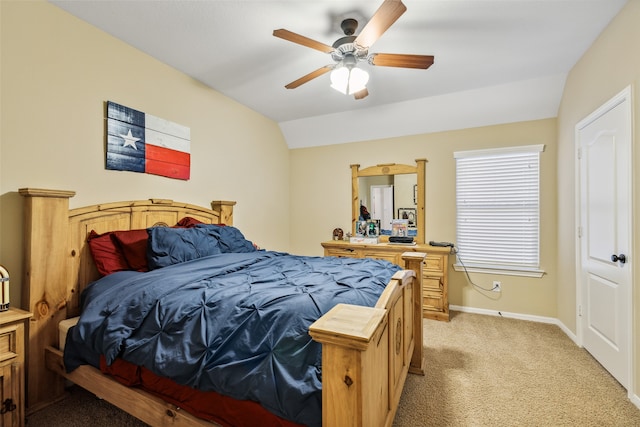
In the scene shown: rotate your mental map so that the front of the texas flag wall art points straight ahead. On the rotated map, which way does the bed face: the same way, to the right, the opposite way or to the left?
the same way

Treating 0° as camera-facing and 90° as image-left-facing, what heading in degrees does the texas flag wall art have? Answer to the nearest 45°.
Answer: approximately 315°

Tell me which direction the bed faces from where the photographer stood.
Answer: facing the viewer and to the right of the viewer

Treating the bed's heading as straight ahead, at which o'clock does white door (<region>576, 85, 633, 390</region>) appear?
The white door is roughly at 11 o'clock from the bed.

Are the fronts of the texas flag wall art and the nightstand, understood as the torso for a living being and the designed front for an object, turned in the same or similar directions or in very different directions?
same or similar directions

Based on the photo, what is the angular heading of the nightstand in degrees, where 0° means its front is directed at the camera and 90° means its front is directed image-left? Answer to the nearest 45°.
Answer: approximately 315°

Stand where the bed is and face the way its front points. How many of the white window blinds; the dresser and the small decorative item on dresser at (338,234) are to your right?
0

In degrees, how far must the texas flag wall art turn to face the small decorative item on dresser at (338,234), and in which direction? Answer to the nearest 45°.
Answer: approximately 45° to its left

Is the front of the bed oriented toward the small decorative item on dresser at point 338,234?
no

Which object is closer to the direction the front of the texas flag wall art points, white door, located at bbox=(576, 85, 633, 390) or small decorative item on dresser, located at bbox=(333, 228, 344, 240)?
the white door

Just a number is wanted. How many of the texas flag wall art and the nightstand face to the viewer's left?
0

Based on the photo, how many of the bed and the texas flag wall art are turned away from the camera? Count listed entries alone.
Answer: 0

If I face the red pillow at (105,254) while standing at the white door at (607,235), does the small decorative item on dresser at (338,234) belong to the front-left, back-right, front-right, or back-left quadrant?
front-right

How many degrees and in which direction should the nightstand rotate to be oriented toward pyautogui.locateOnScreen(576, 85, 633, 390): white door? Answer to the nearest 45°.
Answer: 0° — it already faces it

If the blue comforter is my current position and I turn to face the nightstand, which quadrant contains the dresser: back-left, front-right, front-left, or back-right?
back-right

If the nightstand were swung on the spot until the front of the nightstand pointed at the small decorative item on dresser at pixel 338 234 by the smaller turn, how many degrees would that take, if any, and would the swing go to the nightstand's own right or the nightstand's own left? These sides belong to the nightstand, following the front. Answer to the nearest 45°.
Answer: approximately 45° to the nightstand's own left
